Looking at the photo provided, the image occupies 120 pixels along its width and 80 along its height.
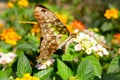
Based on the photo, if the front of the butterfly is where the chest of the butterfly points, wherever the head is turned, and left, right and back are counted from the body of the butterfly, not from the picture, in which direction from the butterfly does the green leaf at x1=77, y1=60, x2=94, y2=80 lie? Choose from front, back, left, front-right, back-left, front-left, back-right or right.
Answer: front-right

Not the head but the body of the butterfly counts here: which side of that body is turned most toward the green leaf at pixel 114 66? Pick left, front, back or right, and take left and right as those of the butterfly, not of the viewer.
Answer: front

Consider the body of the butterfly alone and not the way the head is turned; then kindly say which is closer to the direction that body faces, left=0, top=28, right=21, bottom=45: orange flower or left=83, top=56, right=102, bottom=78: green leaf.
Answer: the green leaf

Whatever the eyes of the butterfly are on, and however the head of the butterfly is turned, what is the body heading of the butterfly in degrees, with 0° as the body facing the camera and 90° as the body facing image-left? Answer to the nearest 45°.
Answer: approximately 270°

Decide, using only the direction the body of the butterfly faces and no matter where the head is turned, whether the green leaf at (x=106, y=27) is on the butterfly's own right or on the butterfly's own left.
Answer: on the butterfly's own left

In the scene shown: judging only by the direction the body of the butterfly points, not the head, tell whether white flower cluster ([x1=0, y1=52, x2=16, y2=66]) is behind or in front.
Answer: behind
